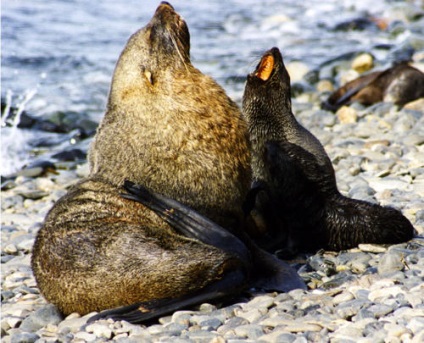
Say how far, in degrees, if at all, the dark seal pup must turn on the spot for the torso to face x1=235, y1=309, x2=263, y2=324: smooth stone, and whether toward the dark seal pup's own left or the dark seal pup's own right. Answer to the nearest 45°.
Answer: approximately 90° to the dark seal pup's own left

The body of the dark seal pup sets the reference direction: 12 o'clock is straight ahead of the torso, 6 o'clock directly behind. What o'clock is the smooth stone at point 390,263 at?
The smooth stone is roughly at 8 o'clock from the dark seal pup.

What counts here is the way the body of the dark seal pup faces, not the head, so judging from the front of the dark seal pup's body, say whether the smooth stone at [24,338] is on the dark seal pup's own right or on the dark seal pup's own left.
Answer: on the dark seal pup's own left

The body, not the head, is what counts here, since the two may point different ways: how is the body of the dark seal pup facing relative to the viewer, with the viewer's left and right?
facing to the left of the viewer

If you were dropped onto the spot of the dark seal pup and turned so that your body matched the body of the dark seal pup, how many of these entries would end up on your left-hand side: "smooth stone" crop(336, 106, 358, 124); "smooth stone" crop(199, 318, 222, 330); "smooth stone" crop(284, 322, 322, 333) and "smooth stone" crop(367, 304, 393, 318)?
3

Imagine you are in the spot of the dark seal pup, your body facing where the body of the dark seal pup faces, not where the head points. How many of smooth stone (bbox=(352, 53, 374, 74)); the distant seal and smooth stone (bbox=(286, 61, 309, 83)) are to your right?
3
